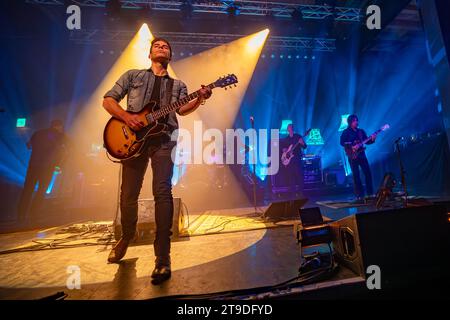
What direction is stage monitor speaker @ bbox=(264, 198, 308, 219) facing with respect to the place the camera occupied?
facing away from the viewer

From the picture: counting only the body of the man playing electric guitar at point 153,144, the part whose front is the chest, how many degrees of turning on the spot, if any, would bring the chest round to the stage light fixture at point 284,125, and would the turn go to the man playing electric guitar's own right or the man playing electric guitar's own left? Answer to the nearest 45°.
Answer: approximately 135° to the man playing electric guitar's own left

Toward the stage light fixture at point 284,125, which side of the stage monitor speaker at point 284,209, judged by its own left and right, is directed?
front

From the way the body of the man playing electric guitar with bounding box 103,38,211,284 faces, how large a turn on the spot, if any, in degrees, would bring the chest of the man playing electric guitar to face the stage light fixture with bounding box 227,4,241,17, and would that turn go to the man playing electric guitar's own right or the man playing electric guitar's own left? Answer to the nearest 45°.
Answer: approximately 135° to the man playing electric guitar's own left

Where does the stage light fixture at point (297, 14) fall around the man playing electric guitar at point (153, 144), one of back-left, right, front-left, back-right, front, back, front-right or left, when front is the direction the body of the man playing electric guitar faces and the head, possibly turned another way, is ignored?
back-left

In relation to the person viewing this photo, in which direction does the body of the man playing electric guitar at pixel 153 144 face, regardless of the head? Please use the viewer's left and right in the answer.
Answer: facing the viewer

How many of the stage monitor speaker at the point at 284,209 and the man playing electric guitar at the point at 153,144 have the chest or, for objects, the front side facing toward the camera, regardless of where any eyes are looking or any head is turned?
1
